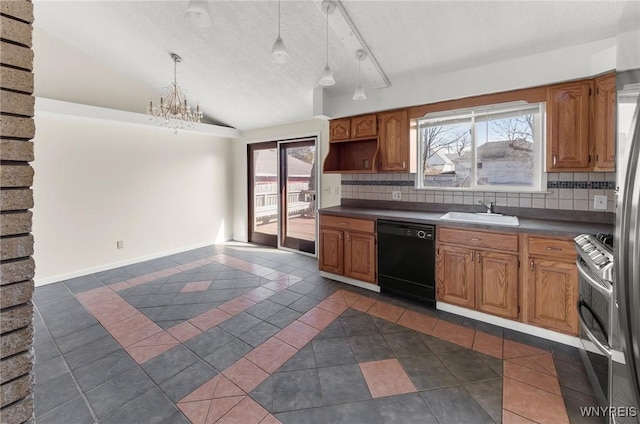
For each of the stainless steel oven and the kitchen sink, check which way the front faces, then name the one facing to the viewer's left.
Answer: the stainless steel oven

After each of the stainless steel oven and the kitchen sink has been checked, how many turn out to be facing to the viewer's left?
1

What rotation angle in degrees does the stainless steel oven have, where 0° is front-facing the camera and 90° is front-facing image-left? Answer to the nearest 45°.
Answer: approximately 90°

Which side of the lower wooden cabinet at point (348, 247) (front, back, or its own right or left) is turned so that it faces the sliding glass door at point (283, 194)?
right

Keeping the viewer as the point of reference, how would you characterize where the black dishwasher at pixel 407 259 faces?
facing the viewer and to the left of the viewer

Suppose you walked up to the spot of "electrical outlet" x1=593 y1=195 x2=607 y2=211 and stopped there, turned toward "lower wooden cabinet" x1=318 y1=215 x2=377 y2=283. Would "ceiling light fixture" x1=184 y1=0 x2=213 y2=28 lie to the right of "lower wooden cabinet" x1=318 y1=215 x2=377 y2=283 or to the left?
left

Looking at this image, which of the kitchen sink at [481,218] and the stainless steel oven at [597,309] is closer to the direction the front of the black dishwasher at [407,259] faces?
the stainless steel oven

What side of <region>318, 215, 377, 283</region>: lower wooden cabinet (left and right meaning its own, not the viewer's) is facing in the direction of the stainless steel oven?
left

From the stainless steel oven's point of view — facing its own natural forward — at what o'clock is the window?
The window is roughly at 2 o'clock from the stainless steel oven.

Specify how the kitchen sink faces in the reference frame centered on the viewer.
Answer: facing the viewer

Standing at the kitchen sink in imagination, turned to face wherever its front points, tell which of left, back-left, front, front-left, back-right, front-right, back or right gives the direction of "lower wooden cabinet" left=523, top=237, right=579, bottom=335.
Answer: front-left

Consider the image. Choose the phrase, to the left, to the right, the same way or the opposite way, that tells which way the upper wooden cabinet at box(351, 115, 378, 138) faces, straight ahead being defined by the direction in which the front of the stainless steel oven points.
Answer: to the left
